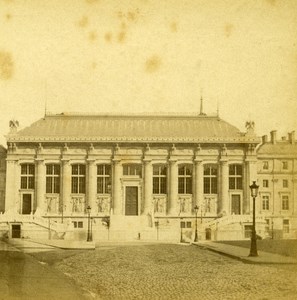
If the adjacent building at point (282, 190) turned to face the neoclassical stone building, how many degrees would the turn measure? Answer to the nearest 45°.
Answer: approximately 135° to its right

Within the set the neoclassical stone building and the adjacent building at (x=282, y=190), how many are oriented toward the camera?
2

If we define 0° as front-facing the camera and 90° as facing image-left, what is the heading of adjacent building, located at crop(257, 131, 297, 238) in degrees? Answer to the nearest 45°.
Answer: approximately 0°

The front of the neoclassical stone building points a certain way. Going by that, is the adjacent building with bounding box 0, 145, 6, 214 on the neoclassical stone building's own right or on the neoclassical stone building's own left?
on the neoclassical stone building's own right

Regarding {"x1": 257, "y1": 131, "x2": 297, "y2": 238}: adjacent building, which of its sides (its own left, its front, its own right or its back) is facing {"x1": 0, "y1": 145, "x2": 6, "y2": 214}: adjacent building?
right
